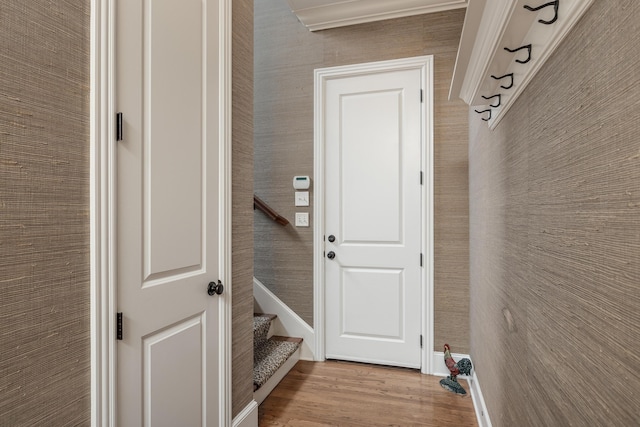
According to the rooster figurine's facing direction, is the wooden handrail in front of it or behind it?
in front

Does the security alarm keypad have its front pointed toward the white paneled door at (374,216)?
no

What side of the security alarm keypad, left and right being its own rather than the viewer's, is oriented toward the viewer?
front

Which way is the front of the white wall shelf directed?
to the viewer's left

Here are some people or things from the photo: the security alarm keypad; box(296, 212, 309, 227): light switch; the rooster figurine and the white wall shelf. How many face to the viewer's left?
2

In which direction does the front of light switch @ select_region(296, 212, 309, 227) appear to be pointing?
toward the camera

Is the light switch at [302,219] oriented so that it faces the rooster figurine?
no

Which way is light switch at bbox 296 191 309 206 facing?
toward the camera

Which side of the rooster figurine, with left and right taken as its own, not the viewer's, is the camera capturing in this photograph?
left

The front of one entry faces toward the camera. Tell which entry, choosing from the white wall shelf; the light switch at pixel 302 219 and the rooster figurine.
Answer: the light switch

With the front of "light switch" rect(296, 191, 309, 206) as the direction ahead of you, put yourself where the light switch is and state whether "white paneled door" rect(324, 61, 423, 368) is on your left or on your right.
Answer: on your left

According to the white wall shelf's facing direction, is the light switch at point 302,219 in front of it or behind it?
in front

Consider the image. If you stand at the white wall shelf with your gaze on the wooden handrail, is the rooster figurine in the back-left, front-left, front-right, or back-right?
front-right

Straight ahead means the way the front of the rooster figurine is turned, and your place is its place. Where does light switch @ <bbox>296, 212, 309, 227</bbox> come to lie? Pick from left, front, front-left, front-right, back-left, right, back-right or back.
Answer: front
